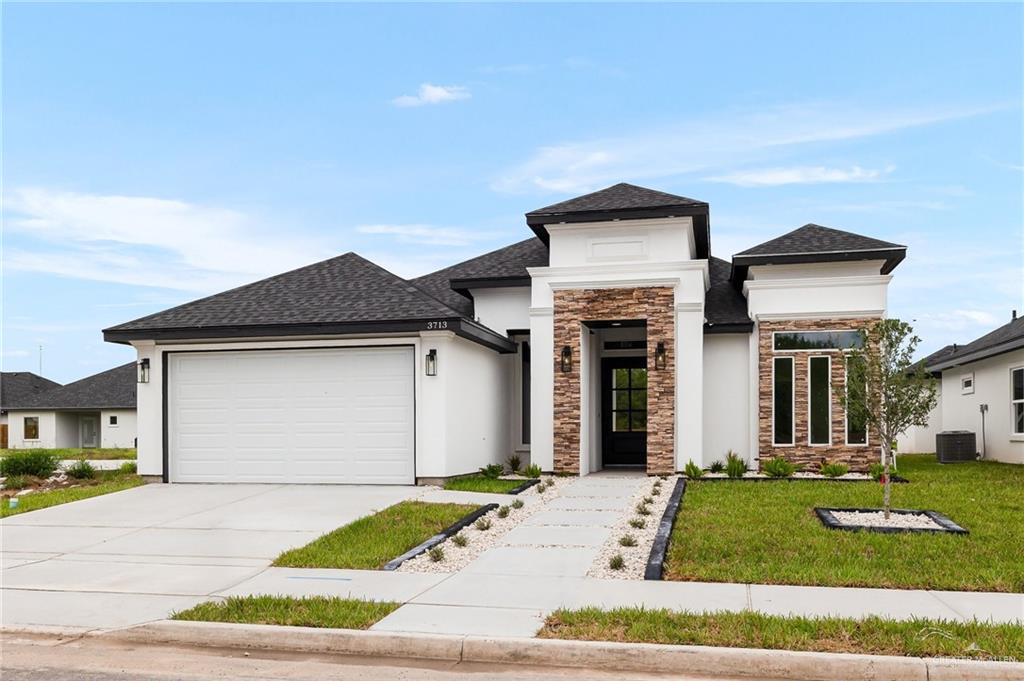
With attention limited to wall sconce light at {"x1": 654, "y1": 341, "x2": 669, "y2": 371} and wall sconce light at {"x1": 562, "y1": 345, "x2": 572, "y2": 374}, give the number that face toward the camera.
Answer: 2

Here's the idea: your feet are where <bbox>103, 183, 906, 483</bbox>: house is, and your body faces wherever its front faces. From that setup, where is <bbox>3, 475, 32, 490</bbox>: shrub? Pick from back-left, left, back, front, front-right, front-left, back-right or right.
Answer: right

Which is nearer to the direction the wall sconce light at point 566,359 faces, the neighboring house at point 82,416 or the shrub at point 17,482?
the shrub

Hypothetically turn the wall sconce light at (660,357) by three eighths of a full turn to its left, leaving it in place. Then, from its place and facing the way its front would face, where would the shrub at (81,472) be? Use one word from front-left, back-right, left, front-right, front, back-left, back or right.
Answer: back-left

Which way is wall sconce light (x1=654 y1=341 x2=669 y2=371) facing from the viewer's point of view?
toward the camera

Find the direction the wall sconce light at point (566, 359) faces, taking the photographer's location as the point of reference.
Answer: facing the viewer

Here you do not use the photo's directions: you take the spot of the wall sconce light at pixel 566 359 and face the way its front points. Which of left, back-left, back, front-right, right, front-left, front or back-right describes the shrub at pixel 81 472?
right

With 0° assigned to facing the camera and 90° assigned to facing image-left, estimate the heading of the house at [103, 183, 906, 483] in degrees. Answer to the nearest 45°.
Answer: approximately 0°

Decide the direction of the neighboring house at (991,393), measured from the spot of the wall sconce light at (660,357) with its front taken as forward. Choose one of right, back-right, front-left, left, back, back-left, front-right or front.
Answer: back-left
